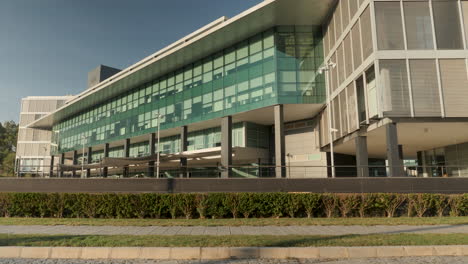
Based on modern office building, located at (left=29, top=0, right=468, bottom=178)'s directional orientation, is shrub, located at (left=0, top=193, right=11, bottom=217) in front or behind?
in front

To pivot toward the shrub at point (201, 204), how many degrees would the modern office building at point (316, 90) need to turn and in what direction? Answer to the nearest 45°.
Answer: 0° — it already faces it

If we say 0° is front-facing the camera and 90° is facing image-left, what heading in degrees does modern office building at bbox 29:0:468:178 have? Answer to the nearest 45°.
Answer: approximately 45°

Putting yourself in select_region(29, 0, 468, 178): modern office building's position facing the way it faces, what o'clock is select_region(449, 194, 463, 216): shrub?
The shrub is roughly at 10 o'clock from the modern office building.
